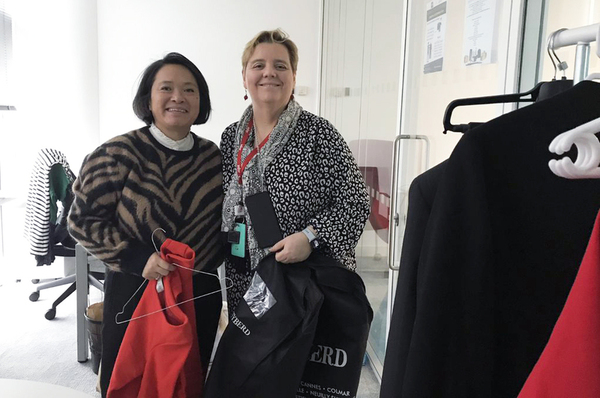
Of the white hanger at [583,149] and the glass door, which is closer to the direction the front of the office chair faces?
the glass door

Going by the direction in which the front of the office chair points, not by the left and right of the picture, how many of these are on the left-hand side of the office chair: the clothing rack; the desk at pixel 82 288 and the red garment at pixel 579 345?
0

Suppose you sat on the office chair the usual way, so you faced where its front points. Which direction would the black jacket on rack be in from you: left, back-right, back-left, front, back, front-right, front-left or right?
right

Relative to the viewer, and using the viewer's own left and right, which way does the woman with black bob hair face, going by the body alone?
facing the viewer and to the right of the viewer

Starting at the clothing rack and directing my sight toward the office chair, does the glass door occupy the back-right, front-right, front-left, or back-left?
front-right

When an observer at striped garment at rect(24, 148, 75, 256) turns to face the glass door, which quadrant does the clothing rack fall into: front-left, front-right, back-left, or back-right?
front-right

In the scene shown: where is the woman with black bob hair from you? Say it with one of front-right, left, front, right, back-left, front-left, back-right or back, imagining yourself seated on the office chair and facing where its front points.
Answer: right

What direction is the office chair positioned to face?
to the viewer's right

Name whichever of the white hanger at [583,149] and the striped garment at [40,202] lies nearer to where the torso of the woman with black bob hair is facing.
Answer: the white hanger

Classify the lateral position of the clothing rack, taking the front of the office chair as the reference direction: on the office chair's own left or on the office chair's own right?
on the office chair's own right

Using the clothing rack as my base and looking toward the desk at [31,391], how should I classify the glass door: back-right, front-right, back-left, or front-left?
front-right

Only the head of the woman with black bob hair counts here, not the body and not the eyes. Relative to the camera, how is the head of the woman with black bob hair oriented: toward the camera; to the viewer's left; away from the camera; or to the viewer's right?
toward the camera

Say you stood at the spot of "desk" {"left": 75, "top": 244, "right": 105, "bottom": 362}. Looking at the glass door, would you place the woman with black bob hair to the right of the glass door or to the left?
right
